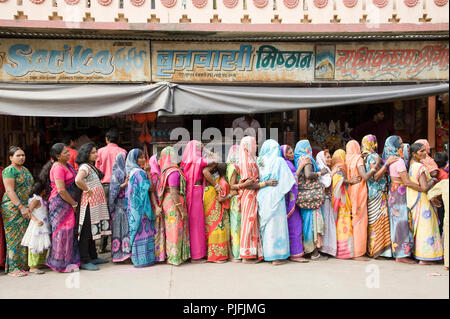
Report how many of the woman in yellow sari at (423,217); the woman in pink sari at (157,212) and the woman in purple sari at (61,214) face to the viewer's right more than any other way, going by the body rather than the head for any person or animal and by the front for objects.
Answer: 3

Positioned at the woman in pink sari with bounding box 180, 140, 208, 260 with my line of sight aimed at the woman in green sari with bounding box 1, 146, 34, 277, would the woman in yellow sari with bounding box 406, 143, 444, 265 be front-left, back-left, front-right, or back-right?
back-left

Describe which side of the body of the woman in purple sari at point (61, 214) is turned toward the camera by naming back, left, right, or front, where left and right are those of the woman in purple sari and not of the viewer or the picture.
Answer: right

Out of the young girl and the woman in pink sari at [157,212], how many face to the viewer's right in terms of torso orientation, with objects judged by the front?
2

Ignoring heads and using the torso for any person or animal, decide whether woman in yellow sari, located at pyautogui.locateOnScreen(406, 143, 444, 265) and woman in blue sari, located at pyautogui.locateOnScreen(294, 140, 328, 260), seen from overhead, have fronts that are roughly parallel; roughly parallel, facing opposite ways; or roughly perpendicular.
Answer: roughly parallel

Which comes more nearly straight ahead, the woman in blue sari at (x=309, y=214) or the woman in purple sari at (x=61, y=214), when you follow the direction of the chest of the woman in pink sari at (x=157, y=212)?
the woman in blue sari

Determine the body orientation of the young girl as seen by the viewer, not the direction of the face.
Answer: to the viewer's right

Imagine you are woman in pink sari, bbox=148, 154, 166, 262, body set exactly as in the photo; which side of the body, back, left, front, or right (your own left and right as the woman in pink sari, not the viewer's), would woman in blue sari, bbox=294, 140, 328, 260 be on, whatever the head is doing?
front

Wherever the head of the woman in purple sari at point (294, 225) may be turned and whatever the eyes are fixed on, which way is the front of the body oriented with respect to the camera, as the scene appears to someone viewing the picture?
to the viewer's right

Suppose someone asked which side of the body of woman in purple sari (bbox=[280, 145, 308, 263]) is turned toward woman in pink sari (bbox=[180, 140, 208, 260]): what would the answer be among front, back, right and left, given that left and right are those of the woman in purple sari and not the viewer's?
back

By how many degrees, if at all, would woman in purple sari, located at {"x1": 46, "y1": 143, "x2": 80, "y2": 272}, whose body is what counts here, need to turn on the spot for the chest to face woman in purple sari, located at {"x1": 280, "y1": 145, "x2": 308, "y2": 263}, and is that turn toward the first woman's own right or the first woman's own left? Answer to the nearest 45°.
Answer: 0° — they already face them

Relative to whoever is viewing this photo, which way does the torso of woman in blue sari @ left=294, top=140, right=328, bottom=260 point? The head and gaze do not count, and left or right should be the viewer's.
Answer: facing to the right of the viewer
